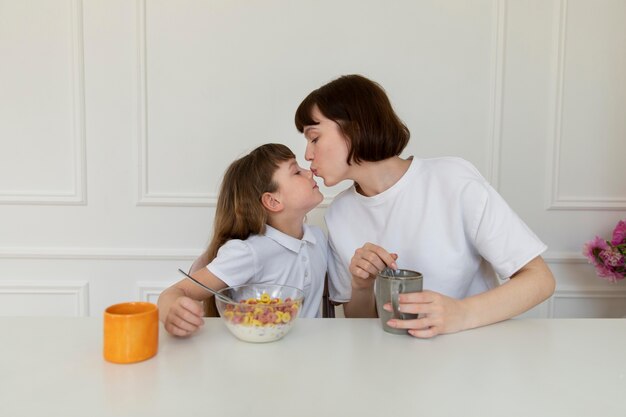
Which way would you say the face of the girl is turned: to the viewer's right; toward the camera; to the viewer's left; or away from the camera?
to the viewer's right

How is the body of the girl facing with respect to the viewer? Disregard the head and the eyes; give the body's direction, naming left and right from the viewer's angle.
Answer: facing the viewer and to the right of the viewer

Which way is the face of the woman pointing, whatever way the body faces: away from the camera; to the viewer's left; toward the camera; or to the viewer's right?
to the viewer's left

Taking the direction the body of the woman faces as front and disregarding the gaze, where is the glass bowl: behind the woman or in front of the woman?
in front

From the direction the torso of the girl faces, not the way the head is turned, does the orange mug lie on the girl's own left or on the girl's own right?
on the girl's own right

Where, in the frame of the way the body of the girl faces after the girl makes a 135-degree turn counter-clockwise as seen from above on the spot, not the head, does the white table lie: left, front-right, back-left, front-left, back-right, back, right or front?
back

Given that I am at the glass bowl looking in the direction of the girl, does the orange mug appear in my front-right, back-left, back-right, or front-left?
back-left

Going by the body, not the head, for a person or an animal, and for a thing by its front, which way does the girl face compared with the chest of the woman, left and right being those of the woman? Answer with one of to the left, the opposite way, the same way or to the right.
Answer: to the left

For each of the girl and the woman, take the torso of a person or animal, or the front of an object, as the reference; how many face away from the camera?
0

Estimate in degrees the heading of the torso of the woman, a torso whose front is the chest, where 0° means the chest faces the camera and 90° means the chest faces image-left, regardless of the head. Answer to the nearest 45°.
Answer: approximately 45°
